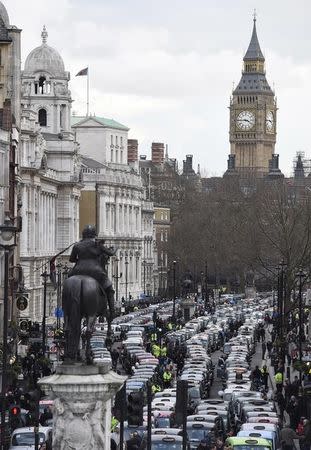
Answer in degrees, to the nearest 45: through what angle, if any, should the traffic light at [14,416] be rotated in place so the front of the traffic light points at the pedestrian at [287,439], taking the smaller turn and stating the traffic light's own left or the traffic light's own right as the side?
approximately 90° to the traffic light's own left

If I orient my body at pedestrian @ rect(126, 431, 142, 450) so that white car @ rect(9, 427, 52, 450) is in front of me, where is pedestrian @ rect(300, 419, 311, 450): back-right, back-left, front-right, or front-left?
back-right

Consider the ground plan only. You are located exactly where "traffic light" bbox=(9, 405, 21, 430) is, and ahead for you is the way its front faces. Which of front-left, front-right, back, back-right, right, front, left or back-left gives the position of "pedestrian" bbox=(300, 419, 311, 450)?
left

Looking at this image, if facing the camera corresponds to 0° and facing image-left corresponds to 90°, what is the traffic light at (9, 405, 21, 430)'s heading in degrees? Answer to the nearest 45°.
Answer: approximately 0°

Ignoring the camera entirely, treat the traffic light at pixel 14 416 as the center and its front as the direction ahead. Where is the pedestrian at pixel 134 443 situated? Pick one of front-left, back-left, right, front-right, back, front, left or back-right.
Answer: front-left

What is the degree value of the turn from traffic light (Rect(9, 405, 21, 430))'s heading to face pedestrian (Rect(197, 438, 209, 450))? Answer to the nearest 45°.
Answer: approximately 45° to its left
